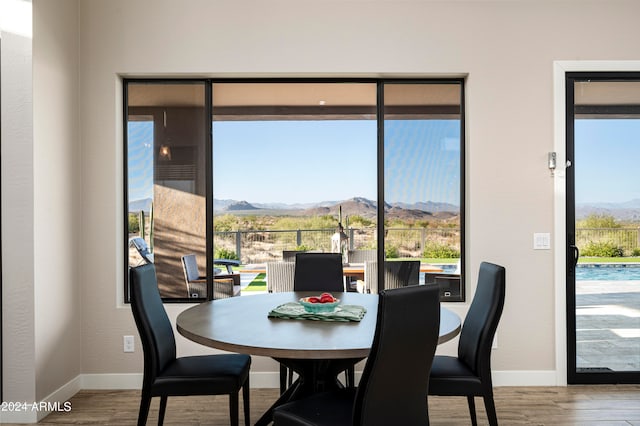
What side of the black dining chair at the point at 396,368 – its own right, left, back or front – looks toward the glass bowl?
front

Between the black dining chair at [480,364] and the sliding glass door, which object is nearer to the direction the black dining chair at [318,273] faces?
the black dining chair

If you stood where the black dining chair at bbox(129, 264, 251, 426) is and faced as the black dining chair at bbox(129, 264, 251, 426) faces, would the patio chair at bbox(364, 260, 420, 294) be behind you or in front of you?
in front

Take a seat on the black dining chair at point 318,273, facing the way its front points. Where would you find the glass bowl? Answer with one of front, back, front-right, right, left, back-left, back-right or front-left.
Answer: front

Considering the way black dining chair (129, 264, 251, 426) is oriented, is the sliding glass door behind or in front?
in front

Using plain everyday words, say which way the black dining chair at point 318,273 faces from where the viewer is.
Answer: facing the viewer

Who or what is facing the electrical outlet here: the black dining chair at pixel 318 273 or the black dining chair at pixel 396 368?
the black dining chair at pixel 396 368

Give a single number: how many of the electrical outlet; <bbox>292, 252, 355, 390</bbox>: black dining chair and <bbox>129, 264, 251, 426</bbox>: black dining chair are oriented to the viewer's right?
1

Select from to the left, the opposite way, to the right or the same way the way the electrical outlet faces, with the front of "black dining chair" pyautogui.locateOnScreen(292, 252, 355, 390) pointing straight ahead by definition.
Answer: the same way

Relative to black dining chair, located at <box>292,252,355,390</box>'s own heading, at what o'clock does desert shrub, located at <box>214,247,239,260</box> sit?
The desert shrub is roughly at 4 o'clock from the black dining chair.

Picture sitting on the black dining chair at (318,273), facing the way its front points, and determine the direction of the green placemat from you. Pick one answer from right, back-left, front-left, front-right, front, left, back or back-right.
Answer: front

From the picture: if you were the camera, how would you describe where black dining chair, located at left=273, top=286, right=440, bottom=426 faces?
facing away from the viewer and to the left of the viewer

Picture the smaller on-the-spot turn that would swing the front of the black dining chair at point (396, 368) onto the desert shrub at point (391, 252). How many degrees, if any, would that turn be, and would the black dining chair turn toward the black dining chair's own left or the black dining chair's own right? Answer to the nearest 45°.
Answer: approximately 45° to the black dining chair's own right

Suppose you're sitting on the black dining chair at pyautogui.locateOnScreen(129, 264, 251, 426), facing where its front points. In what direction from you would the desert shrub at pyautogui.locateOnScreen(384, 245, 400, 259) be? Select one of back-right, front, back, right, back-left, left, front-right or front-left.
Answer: front-left

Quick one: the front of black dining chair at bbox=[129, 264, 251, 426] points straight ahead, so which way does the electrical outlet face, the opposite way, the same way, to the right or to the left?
to the right

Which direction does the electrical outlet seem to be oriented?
toward the camera

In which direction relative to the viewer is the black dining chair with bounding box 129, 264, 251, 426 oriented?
to the viewer's right
